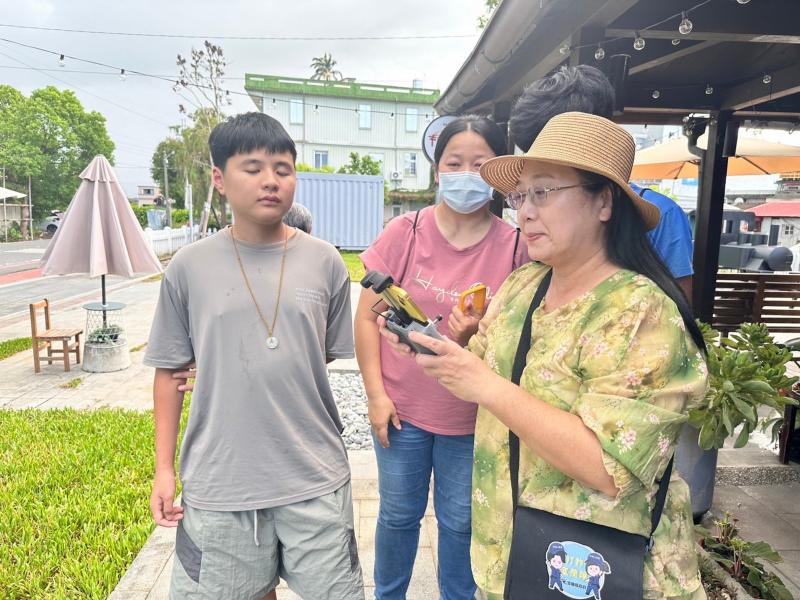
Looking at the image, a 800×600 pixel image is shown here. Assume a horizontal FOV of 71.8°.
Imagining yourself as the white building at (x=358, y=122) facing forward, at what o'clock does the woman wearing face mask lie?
The woman wearing face mask is roughly at 12 o'clock from the white building.

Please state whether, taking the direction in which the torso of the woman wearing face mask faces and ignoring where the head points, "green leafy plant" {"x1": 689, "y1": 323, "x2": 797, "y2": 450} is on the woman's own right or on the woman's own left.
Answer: on the woman's own left

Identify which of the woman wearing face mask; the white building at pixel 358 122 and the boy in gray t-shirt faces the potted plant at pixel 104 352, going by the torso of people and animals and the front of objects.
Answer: the white building

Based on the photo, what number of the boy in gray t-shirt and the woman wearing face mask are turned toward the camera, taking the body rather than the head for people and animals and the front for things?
2

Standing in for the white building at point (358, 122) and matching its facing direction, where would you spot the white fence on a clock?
The white fence is roughly at 1 o'clock from the white building.

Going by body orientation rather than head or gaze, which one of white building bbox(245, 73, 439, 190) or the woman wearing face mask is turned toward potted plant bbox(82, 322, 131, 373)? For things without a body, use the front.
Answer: the white building

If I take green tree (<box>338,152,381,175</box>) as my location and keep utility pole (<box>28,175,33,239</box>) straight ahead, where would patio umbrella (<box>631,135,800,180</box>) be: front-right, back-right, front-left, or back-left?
back-left

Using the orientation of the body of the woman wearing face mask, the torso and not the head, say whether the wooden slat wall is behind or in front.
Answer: behind

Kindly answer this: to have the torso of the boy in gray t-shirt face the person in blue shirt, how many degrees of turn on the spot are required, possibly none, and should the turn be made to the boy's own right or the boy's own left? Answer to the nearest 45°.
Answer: approximately 90° to the boy's own left
